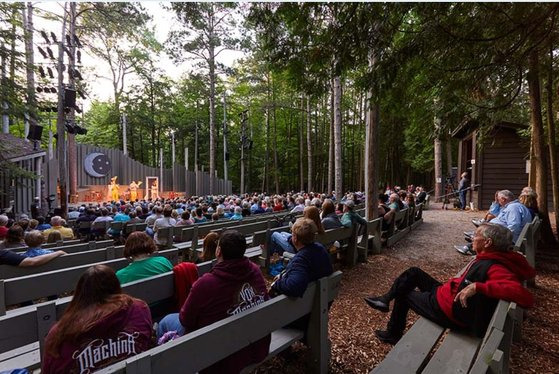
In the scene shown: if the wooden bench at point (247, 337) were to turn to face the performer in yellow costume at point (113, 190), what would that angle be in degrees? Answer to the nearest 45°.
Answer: approximately 45° to its right

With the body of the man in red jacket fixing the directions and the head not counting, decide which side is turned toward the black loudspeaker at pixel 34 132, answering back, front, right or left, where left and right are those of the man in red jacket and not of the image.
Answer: front

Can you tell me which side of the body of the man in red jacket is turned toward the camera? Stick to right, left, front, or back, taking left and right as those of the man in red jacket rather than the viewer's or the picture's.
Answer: left

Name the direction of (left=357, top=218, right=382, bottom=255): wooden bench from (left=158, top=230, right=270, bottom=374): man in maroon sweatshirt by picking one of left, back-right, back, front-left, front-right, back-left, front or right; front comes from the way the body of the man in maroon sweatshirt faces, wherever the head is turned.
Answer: right

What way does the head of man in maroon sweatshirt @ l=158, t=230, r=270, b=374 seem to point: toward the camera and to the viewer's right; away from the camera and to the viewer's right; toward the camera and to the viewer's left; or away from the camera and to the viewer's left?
away from the camera and to the viewer's left

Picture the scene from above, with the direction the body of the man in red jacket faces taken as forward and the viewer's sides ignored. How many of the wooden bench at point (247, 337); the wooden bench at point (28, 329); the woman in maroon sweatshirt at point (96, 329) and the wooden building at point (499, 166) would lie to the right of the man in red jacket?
1

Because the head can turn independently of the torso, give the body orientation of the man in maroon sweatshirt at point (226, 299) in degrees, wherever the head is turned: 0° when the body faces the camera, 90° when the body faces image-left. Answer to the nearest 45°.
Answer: approximately 135°

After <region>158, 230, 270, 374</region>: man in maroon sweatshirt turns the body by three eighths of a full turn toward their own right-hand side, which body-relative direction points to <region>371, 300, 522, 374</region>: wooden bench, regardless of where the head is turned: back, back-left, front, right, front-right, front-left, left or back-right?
front

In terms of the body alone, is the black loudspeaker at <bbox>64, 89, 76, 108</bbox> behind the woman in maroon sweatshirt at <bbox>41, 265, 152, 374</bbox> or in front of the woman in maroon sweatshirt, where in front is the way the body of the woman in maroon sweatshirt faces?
in front

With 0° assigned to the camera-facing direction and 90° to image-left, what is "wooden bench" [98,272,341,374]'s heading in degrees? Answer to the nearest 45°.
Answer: approximately 135°

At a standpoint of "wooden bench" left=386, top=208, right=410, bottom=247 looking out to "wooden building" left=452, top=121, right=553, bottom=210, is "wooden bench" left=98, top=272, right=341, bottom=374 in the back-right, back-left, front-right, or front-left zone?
back-right

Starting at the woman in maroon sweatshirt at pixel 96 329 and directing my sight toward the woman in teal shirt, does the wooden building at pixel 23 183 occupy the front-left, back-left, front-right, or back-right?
front-left

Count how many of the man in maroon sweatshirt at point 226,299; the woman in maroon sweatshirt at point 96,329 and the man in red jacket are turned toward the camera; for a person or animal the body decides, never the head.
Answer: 0

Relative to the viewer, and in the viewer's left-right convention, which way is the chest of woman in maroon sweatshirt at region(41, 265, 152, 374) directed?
facing away from the viewer and to the left of the viewer

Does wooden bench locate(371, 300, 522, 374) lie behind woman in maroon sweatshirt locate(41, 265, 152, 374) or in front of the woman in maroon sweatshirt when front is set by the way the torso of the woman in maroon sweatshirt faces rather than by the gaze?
behind

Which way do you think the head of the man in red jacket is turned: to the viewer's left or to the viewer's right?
to the viewer's left

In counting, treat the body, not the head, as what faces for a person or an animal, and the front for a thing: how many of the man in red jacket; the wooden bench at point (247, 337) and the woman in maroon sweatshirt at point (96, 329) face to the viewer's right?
0
